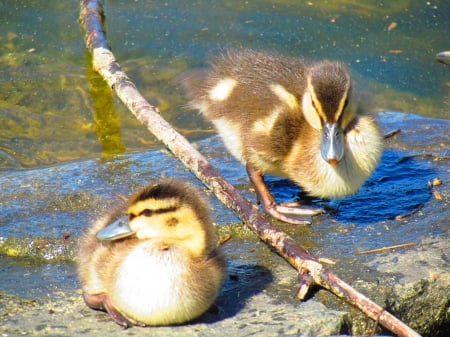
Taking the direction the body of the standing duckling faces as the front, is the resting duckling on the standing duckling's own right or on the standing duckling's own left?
on the standing duckling's own right

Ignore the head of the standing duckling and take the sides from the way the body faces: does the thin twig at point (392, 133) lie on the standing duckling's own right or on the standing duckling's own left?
on the standing duckling's own left

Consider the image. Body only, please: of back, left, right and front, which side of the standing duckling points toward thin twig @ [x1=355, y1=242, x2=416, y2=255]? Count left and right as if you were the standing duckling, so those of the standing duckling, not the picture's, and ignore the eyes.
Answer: front

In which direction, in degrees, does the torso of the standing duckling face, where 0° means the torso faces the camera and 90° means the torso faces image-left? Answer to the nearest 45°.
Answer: approximately 315°
